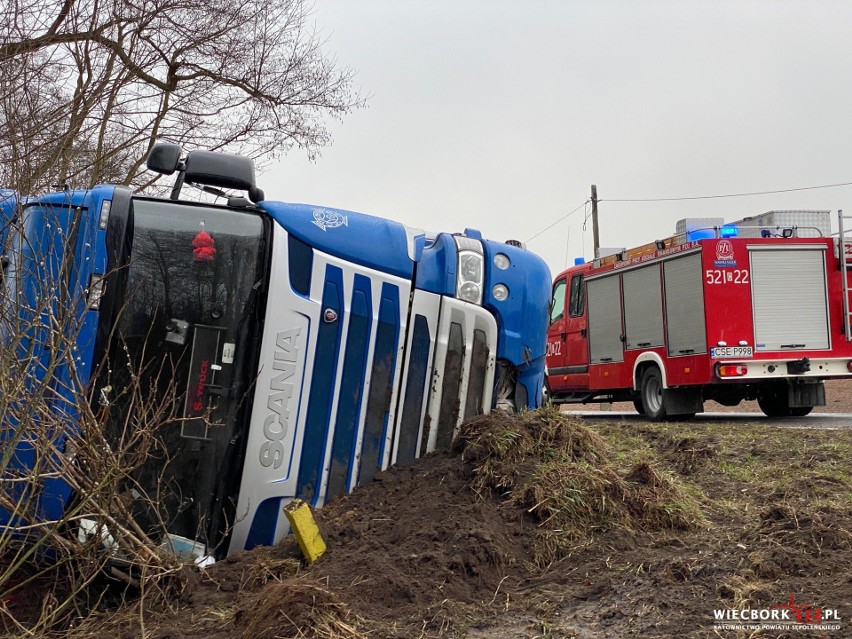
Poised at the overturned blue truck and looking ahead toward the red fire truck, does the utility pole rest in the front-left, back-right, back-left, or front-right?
front-left

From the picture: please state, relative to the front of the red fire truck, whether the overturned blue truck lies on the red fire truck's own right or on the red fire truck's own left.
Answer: on the red fire truck's own left

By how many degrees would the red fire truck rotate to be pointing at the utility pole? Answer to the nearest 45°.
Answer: approximately 45° to its right

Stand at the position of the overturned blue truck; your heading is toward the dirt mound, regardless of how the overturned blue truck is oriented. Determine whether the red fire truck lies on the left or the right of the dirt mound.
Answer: left

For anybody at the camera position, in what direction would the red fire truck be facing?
facing away from the viewer and to the left of the viewer

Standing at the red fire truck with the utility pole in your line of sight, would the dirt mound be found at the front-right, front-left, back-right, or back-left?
back-left

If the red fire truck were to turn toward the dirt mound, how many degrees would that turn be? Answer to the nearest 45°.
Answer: approximately 135° to its left
